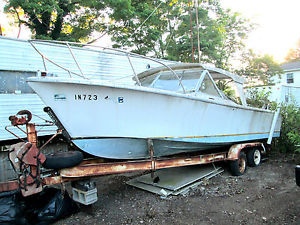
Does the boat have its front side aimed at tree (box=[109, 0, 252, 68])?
no

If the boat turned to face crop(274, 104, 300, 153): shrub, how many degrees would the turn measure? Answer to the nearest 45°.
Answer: approximately 180°

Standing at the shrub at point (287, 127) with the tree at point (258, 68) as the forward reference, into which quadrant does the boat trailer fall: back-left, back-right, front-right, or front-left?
back-left

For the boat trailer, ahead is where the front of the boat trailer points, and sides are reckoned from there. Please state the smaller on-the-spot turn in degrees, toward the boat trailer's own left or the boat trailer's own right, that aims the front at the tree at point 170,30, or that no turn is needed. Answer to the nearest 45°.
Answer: approximately 135° to the boat trailer's own right

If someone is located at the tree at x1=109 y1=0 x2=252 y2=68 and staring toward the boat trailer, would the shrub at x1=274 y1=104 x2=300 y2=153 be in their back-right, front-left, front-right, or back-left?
front-left

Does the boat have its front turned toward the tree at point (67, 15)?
no

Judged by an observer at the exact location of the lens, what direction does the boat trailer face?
facing the viewer and to the left of the viewer

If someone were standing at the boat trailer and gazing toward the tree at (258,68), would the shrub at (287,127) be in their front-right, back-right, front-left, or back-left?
front-right

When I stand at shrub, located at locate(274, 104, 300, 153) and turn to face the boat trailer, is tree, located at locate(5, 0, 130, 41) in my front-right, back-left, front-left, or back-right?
front-right

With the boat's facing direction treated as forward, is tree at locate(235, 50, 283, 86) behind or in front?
behind

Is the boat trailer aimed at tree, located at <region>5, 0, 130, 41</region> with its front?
no

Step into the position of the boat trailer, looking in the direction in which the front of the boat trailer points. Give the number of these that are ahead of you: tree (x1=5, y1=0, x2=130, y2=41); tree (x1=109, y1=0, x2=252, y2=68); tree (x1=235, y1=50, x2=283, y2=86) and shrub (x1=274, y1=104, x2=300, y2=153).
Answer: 0
